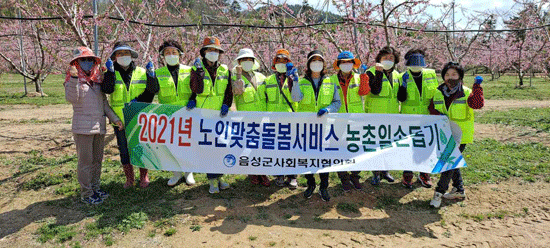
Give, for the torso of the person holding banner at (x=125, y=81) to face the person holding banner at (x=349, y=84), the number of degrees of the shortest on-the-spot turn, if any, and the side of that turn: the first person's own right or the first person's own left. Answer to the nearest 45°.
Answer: approximately 90° to the first person's own left

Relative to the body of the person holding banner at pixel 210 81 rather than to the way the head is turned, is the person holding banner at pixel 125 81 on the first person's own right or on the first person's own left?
on the first person's own right

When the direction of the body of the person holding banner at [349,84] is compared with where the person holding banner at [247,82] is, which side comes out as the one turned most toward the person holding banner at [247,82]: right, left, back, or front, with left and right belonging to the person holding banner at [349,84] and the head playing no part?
right

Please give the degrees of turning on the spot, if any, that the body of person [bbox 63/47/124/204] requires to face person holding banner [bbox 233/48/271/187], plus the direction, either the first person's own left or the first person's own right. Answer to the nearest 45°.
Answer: approximately 45° to the first person's own left

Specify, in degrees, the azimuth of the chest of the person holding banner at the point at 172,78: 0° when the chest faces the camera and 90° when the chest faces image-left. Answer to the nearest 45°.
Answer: approximately 0°

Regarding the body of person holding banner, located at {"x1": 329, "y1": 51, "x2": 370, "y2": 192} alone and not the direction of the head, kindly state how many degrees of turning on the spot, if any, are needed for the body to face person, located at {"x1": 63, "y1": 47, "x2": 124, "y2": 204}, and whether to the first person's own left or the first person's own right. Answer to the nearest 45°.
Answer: approximately 90° to the first person's own right

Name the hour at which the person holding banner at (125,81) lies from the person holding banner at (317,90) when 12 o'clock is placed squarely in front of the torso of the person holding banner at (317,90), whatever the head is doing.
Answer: the person holding banner at (125,81) is roughly at 3 o'clock from the person holding banner at (317,90).

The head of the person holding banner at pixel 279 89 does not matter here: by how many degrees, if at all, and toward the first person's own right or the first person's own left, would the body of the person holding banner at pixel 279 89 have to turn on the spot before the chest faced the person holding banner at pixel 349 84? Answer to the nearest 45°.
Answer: approximately 90° to the first person's own left
